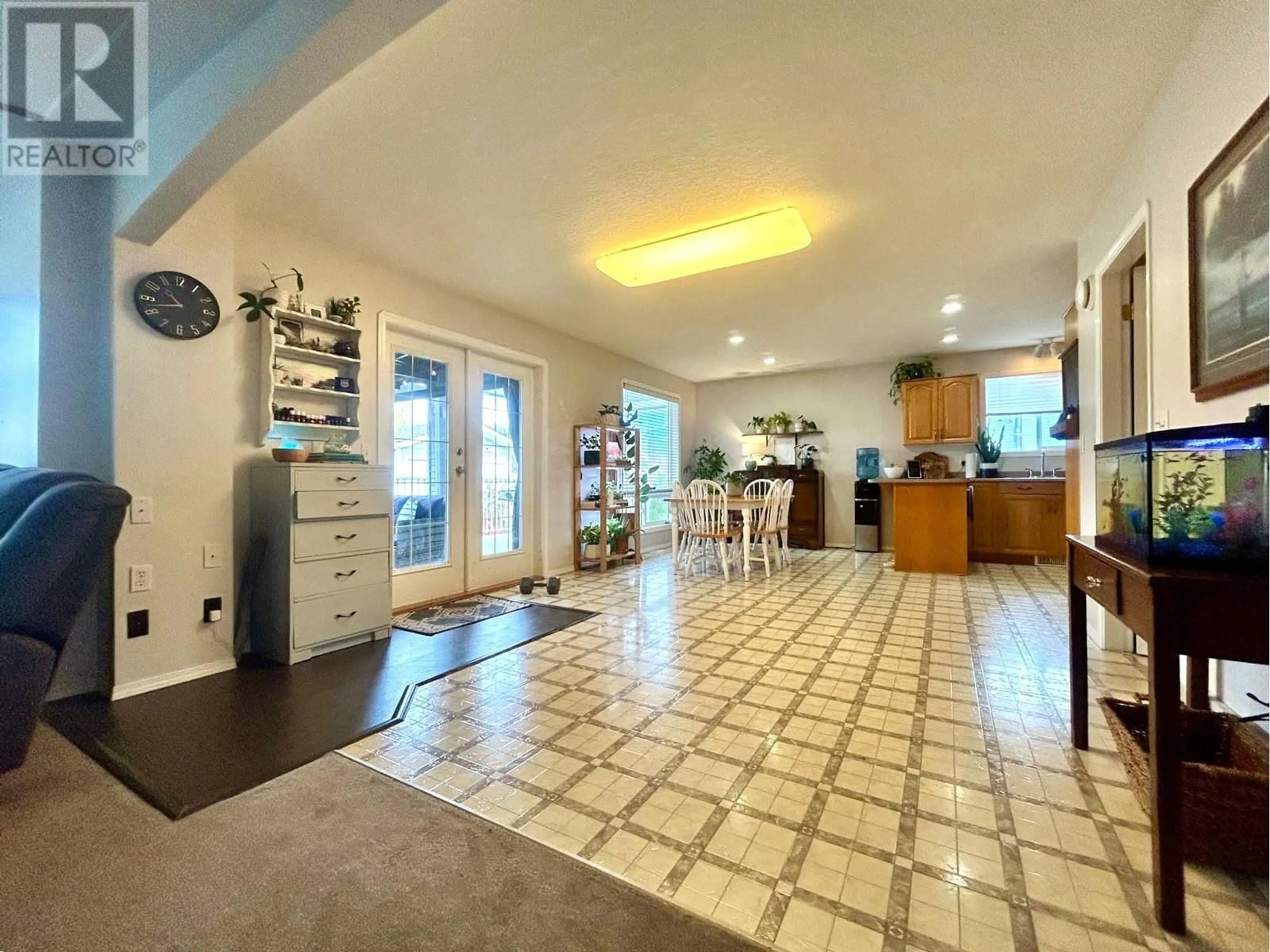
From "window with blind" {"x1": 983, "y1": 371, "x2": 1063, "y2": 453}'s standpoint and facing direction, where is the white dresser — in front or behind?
in front

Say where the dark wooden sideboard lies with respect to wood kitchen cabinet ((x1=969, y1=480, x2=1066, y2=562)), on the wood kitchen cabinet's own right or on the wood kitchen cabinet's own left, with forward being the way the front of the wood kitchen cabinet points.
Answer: on the wood kitchen cabinet's own right

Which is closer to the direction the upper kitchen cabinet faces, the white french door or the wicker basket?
the wicker basket

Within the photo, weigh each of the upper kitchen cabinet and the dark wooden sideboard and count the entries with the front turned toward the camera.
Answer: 2

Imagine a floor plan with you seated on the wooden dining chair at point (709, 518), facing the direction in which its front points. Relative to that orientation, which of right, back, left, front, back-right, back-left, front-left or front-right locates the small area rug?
back

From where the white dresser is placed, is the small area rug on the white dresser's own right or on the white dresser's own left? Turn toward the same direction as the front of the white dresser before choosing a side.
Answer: on the white dresser's own left

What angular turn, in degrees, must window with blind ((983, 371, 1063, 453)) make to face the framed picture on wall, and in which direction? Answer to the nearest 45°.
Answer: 0° — it already faces it

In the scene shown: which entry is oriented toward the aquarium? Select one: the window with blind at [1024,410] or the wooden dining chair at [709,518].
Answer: the window with blind

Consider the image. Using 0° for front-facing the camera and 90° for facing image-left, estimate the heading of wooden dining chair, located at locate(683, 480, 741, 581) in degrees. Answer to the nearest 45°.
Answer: approximately 225°

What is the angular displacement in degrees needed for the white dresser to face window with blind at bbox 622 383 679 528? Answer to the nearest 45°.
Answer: approximately 90° to its left

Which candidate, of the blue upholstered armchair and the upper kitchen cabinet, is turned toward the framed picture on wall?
the upper kitchen cabinet

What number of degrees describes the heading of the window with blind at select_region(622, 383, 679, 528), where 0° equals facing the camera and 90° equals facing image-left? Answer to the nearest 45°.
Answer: approximately 315°
